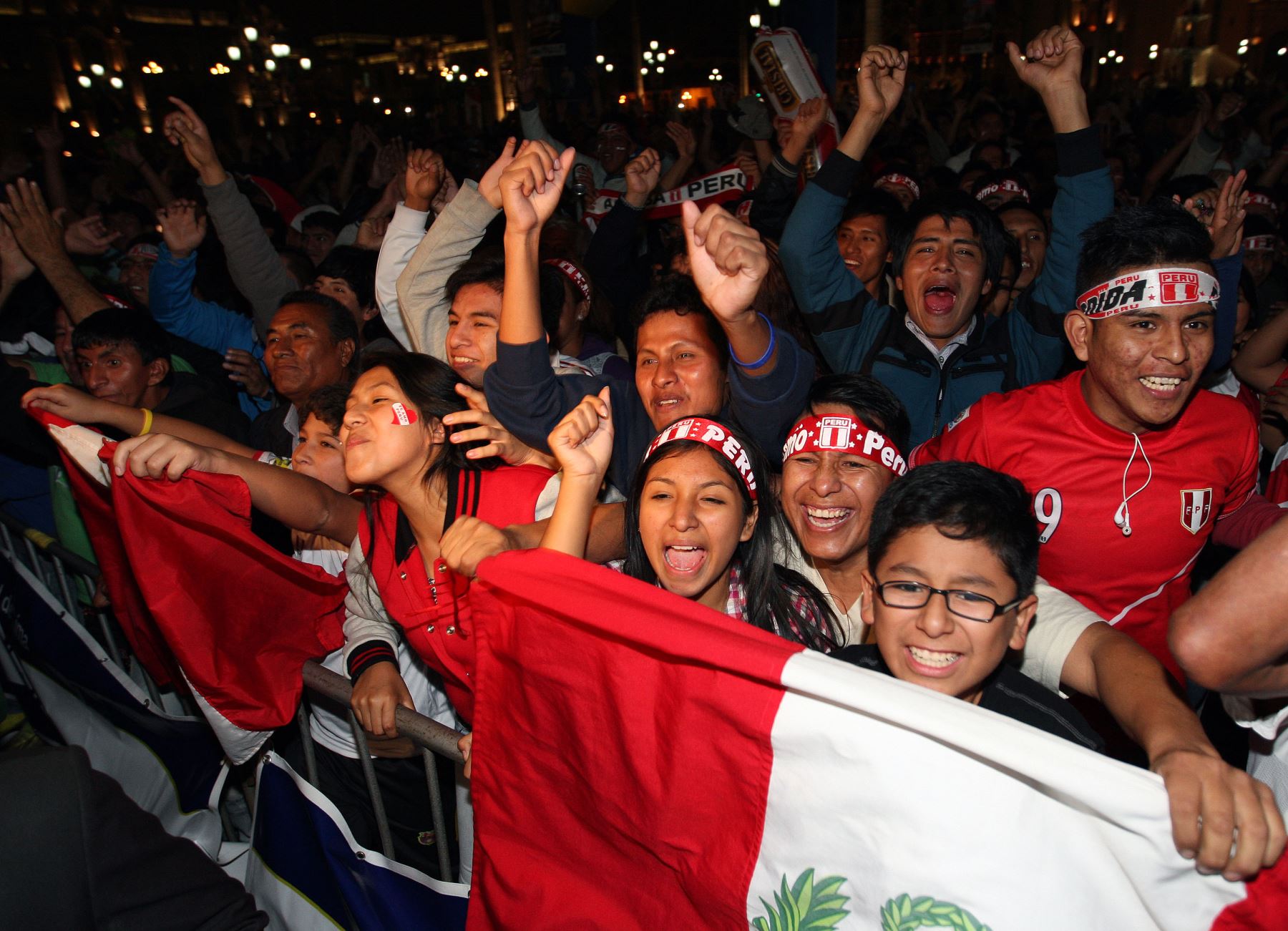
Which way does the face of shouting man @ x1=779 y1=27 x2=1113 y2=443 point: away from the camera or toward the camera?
toward the camera

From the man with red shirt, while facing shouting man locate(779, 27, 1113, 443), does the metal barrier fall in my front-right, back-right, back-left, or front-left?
front-left

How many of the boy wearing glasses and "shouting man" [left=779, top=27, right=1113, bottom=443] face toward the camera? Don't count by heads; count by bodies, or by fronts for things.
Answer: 2

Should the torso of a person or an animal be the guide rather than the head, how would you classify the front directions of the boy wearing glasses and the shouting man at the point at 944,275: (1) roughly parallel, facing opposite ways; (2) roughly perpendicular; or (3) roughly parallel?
roughly parallel

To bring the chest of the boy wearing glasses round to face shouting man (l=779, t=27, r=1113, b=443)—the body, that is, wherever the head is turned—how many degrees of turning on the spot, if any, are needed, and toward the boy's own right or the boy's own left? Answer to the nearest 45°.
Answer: approximately 180°

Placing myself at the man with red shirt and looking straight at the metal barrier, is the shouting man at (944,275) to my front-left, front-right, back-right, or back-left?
front-right

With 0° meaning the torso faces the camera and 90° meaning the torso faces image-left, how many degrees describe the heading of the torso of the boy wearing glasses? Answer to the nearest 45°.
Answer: approximately 0°

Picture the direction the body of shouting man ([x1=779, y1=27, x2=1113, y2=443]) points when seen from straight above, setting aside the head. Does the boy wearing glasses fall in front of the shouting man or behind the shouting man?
in front

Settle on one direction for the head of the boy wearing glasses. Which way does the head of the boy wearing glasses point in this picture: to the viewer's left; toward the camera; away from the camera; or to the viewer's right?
toward the camera

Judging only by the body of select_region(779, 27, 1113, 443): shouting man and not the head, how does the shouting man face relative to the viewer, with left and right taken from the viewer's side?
facing the viewer

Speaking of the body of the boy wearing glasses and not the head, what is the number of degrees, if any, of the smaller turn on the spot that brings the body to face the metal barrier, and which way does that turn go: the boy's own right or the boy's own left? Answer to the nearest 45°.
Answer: approximately 90° to the boy's own right

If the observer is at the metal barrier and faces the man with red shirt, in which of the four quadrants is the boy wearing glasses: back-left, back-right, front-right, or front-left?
front-right

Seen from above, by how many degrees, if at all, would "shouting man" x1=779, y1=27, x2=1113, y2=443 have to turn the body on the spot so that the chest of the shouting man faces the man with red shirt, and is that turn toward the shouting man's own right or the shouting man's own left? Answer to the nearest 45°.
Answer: approximately 45° to the shouting man's own left
